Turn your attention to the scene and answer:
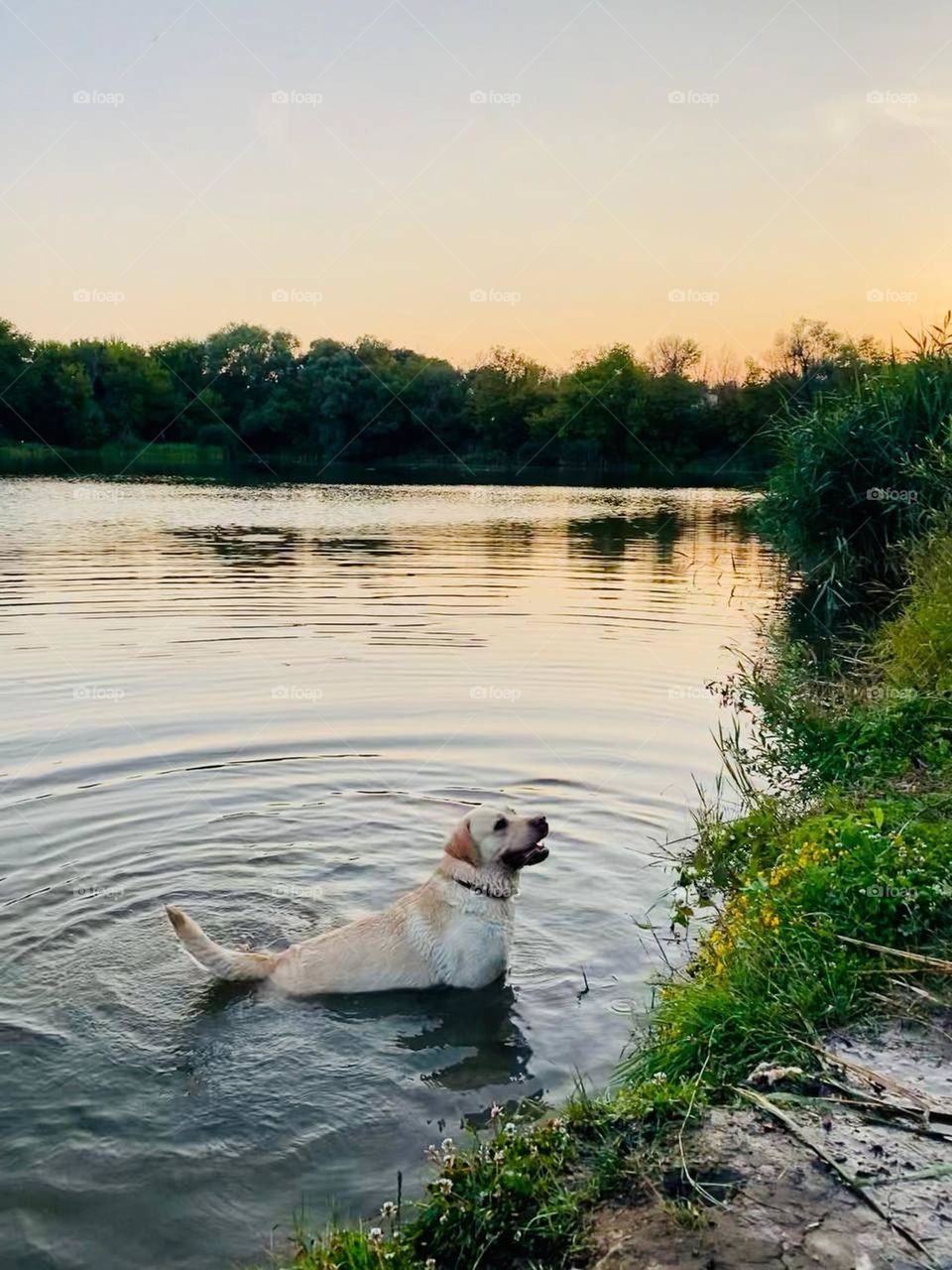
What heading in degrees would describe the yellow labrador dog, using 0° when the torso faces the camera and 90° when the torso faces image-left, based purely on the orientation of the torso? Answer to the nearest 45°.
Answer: approximately 270°

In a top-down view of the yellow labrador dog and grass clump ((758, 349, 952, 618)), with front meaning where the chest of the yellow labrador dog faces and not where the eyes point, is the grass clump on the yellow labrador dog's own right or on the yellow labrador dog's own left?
on the yellow labrador dog's own left
